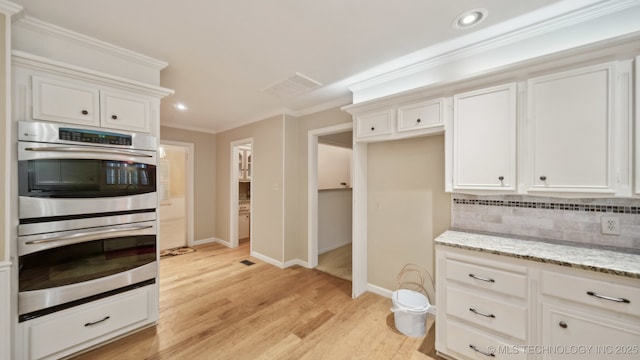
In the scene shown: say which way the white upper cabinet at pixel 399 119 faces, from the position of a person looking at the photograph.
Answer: facing the viewer and to the left of the viewer

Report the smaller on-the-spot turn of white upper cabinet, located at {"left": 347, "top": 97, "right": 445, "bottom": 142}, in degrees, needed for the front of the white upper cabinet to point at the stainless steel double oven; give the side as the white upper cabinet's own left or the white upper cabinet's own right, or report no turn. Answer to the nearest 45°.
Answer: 0° — it already faces it

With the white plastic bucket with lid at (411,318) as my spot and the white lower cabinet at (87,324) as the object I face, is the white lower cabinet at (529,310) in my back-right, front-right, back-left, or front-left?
back-left

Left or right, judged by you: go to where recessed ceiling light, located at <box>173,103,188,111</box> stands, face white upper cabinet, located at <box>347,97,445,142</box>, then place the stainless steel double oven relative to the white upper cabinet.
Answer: right

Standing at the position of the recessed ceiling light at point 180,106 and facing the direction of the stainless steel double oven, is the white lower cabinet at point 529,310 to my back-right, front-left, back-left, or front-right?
front-left

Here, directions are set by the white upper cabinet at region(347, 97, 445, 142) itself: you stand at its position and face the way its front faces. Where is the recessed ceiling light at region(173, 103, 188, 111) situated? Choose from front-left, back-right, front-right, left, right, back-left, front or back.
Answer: front-right

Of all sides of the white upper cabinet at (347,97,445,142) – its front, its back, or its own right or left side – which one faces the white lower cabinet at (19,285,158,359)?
front
